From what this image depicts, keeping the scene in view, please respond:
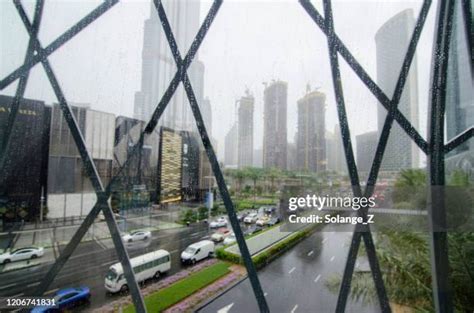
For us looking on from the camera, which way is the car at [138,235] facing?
facing the viewer and to the left of the viewer

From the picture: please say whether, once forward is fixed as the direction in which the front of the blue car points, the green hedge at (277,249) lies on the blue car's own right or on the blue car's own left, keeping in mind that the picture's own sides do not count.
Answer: on the blue car's own left

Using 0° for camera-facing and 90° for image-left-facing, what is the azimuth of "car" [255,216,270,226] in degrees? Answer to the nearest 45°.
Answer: approximately 45°

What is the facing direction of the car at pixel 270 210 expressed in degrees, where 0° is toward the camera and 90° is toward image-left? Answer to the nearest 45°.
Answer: approximately 45°

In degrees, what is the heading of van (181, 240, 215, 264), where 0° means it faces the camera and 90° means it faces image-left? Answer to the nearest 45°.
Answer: approximately 45°
